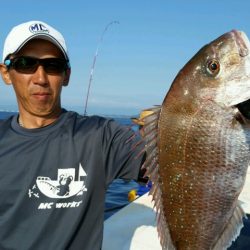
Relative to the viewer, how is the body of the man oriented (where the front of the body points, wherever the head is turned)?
toward the camera

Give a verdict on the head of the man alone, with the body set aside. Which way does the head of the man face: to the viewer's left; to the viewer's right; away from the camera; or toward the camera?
toward the camera
